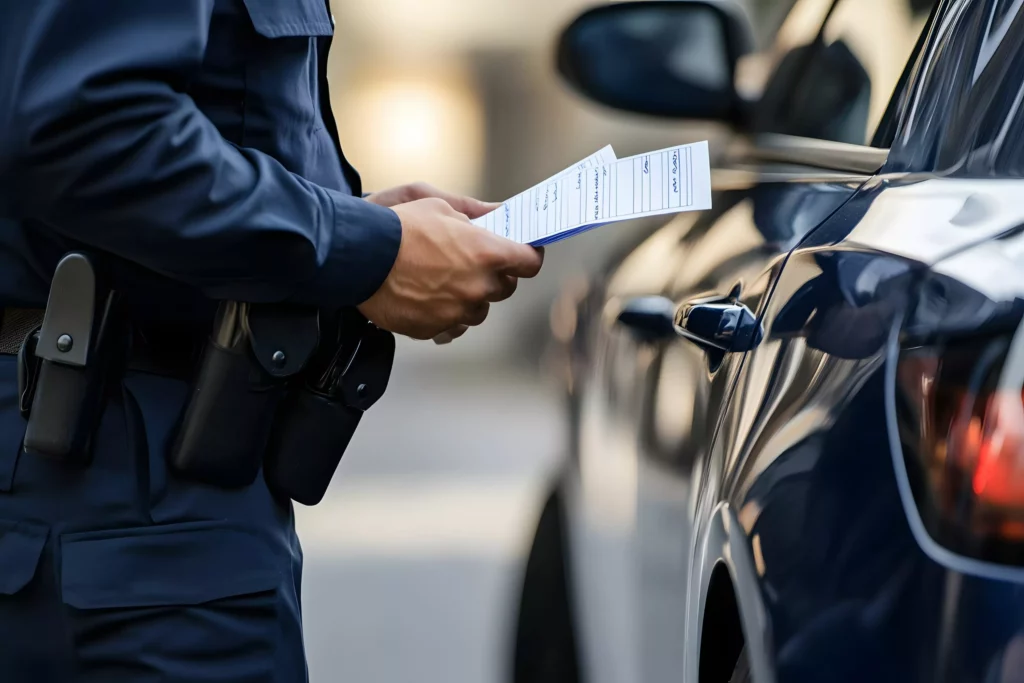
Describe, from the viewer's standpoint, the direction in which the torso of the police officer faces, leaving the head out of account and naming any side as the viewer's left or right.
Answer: facing to the right of the viewer

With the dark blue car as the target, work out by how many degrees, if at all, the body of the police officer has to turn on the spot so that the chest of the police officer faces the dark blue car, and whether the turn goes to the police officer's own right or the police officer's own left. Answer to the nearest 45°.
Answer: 0° — they already face it
